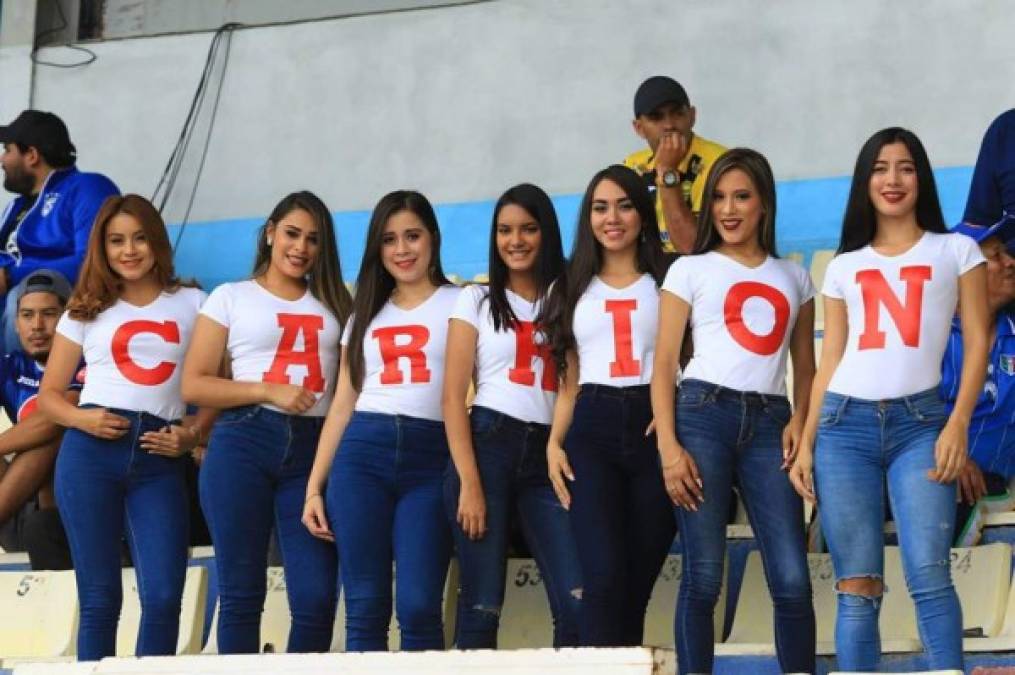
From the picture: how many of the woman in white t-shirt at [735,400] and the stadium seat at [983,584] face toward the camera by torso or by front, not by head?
2

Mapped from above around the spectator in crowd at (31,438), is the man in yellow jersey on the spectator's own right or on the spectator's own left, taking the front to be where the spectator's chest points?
on the spectator's own left

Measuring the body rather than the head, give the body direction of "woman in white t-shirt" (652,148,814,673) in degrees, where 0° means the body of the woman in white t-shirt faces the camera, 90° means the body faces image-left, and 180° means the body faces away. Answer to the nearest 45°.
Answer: approximately 0°

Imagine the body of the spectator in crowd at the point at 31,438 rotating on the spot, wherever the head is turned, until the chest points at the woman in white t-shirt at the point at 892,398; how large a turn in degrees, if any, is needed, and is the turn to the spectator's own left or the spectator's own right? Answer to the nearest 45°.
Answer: approximately 45° to the spectator's own left

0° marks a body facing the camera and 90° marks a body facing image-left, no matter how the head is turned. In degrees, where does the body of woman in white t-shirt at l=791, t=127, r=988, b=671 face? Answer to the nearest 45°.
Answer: approximately 0°

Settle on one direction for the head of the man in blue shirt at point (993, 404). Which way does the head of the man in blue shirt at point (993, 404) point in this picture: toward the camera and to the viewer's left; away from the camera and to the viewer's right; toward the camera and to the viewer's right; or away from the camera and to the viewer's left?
toward the camera and to the viewer's left
